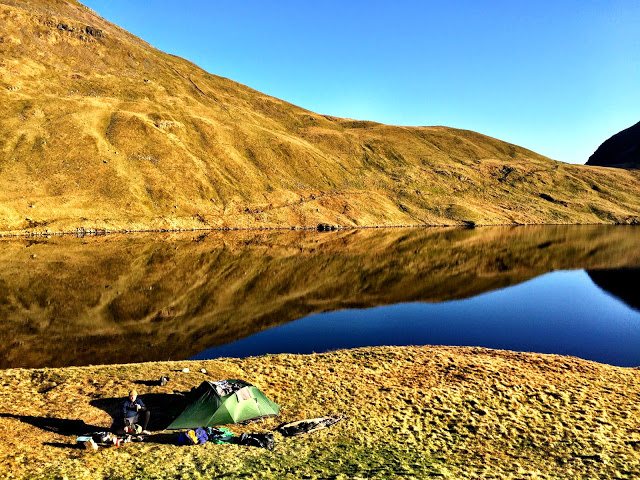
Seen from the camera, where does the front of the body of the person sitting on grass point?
toward the camera

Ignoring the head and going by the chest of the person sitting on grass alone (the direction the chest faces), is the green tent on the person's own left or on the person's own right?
on the person's own left

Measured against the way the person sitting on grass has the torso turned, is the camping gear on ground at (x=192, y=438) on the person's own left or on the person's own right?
on the person's own left

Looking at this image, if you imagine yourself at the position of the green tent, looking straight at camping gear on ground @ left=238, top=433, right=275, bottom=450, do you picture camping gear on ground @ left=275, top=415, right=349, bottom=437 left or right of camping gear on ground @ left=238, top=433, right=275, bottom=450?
left

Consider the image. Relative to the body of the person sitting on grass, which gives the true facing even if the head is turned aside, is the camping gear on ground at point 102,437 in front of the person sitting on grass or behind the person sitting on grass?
in front

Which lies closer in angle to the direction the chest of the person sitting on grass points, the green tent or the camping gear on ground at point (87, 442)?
the camping gear on ground

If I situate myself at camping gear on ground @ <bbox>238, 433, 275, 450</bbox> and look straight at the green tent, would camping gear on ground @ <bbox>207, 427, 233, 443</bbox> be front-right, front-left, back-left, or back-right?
front-left

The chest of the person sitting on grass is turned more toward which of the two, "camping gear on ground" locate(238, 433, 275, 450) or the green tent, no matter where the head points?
the camping gear on ground

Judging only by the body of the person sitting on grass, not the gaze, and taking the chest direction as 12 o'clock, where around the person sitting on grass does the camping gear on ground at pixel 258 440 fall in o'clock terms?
The camping gear on ground is roughly at 10 o'clock from the person sitting on grass.
